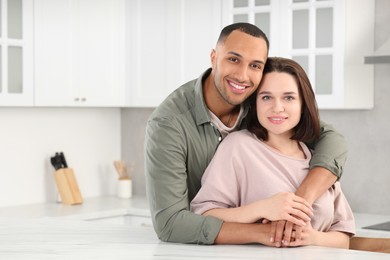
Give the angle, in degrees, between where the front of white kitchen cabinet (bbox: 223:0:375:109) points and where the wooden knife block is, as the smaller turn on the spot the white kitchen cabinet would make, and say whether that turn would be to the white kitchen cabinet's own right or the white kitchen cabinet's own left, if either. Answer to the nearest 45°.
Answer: approximately 45° to the white kitchen cabinet's own right

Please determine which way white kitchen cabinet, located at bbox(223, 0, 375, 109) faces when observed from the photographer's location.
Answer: facing the viewer and to the left of the viewer

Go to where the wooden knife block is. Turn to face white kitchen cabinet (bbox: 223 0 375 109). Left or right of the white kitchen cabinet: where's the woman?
right

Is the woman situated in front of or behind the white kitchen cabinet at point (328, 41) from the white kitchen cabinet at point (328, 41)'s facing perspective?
in front

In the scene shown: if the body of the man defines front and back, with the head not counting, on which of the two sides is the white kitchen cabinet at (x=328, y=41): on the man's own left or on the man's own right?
on the man's own left

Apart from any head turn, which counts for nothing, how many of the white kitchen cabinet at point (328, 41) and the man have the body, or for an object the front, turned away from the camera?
0

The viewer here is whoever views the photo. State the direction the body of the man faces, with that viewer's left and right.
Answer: facing the viewer and to the right of the viewer
